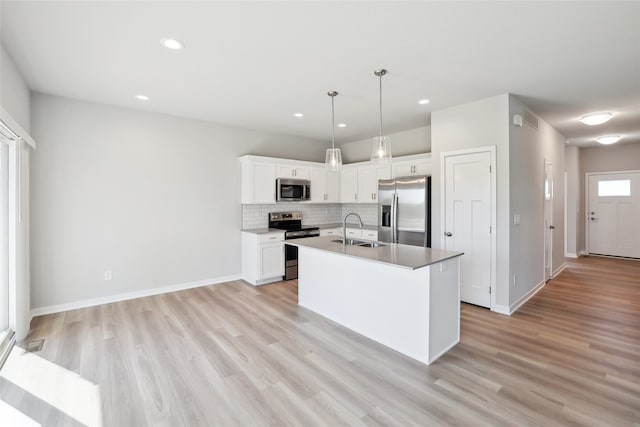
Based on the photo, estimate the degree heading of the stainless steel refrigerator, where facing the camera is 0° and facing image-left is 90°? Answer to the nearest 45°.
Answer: approximately 45°

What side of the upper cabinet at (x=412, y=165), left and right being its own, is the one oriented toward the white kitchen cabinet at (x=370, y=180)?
right

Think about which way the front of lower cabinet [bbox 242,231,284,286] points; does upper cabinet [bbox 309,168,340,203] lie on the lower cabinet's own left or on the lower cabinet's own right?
on the lower cabinet's own left

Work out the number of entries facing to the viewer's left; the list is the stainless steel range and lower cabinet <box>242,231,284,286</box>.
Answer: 0

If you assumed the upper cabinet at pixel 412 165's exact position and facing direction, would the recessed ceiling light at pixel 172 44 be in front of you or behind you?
in front

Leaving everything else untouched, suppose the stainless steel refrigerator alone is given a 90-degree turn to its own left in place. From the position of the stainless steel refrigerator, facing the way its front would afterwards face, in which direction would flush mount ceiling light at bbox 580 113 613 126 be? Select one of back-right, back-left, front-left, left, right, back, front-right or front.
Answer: front-left

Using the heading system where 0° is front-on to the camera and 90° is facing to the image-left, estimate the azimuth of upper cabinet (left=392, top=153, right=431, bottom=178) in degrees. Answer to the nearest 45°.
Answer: approximately 45°

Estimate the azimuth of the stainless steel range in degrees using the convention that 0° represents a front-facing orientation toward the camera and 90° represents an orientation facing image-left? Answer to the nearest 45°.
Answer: approximately 315°

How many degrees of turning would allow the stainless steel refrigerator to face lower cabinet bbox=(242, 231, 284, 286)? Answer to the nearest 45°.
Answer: approximately 45° to its right

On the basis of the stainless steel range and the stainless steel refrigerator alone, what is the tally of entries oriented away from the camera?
0

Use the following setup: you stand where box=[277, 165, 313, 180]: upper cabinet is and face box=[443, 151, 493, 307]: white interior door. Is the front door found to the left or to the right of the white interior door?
left

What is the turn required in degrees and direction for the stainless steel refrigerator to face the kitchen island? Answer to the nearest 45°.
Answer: approximately 45° to its left

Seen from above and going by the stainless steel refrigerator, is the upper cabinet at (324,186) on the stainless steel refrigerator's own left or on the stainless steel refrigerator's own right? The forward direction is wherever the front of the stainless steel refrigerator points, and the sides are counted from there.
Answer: on the stainless steel refrigerator's own right

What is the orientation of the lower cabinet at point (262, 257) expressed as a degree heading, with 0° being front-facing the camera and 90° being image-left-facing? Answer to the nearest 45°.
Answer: approximately 315°
